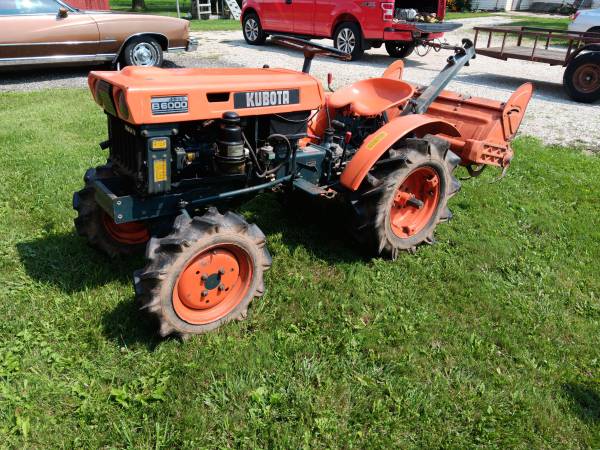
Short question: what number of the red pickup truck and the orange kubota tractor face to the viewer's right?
0

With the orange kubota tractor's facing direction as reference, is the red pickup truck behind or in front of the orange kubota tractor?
behind

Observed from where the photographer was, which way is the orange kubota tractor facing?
facing the viewer and to the left of the viewer

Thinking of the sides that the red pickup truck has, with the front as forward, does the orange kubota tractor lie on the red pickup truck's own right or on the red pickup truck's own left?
on the red pickup truck's own left

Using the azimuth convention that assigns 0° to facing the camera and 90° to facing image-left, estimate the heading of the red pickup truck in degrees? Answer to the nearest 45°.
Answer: approximately 135°
